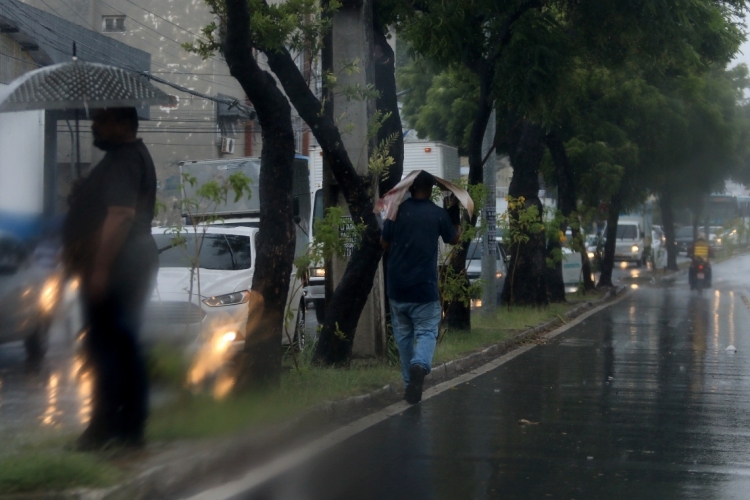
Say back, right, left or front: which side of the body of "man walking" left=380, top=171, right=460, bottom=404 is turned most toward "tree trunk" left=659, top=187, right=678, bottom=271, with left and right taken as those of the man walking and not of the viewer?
front

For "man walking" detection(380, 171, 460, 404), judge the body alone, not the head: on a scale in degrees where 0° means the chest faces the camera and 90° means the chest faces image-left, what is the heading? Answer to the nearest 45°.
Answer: approximately 180°

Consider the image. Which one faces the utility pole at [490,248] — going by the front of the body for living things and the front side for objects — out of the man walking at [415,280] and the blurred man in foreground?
the man walking

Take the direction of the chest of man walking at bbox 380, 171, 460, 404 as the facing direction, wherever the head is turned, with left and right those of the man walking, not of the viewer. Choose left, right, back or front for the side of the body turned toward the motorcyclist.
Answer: front

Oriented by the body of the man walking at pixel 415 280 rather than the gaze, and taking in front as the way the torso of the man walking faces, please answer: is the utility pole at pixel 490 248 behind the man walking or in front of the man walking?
in front

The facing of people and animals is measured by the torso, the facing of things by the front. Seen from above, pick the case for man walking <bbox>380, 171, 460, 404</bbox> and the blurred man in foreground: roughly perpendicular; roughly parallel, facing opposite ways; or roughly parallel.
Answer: roughly perpendicular

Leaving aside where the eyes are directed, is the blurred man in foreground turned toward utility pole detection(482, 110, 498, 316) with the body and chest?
no

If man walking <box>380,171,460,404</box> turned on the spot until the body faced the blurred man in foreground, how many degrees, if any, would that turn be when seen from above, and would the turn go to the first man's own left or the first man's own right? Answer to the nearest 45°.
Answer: approximately 135° to the first man's own left

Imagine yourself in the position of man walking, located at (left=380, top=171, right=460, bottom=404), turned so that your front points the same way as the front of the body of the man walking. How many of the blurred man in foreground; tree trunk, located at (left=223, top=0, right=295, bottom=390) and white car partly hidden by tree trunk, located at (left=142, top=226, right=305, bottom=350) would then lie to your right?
0

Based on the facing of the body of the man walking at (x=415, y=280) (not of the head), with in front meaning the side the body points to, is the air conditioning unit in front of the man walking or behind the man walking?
in front

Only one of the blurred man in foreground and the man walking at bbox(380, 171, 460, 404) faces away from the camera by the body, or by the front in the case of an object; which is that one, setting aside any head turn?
the man walking
